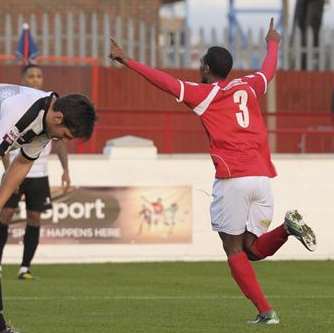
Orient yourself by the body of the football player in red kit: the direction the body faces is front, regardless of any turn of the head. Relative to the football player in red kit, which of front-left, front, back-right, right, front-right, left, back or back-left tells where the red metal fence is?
front-right

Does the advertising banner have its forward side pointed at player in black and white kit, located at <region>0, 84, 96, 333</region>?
yes

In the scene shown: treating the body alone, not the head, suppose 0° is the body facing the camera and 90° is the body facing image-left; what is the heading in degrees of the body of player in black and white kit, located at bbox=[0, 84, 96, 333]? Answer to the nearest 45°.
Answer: approximately 270°

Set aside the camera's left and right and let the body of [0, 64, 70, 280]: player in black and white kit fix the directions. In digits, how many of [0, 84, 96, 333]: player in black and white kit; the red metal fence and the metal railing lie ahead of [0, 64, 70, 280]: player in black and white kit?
1

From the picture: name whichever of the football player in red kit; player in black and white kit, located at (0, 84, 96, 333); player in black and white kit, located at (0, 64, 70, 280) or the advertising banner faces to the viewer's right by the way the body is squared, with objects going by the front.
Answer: player in black and white kit, located at (0, 84, 96, 333)

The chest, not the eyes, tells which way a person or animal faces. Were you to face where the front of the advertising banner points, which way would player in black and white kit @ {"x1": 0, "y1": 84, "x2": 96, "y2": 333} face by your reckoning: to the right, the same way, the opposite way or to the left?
to the left

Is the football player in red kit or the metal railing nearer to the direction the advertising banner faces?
the football player in red kit

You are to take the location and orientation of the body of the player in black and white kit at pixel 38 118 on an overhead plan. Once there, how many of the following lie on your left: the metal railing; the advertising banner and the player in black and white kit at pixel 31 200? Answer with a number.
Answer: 3

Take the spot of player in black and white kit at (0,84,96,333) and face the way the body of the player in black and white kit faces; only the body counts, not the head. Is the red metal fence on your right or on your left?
on your left
